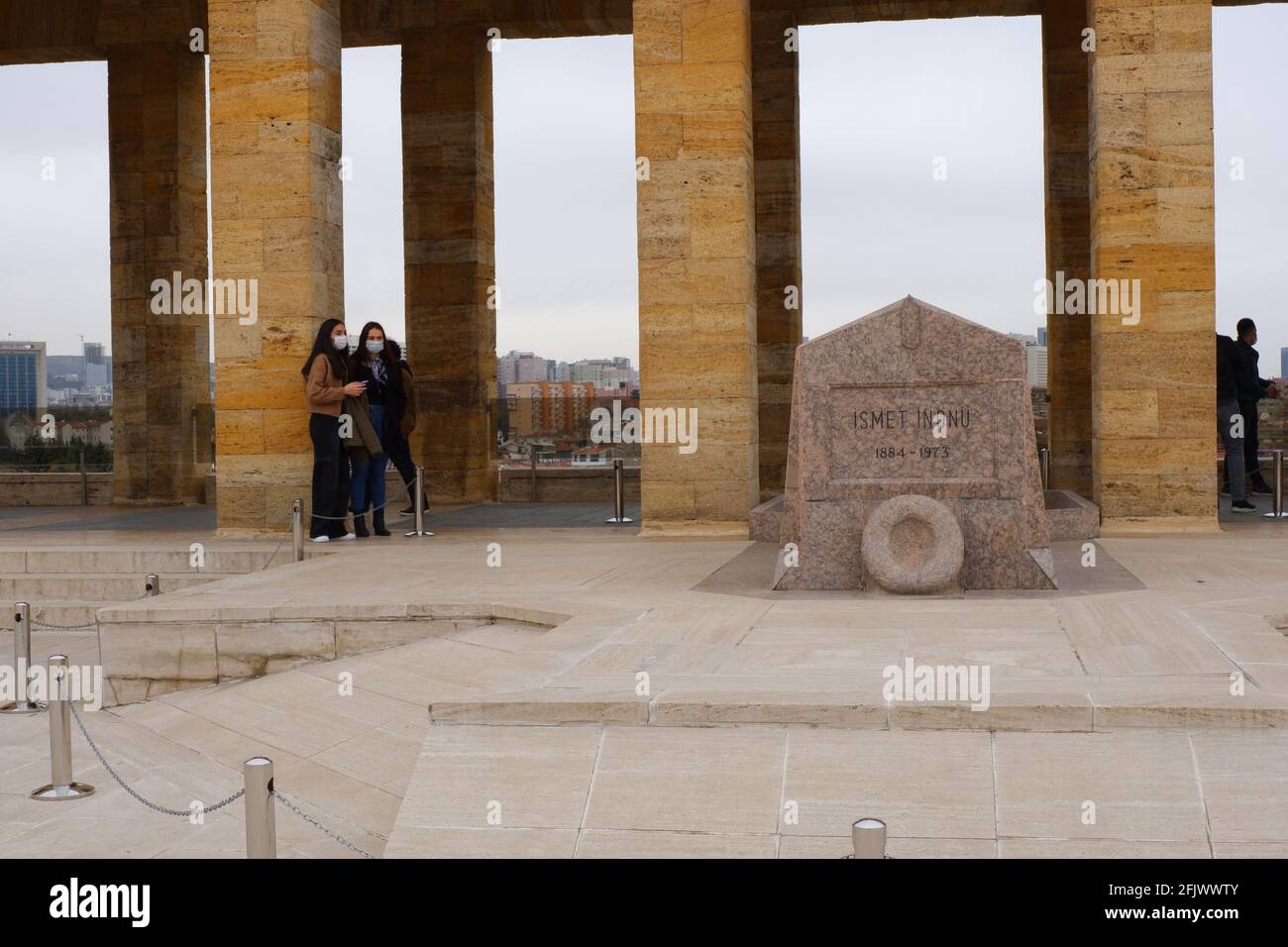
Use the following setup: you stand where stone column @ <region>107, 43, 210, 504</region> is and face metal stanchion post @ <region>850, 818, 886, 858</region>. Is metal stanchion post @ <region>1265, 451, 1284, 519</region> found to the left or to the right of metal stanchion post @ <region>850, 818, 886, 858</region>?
left

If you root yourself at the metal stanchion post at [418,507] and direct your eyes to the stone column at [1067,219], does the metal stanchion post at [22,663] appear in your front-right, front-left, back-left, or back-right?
back-right

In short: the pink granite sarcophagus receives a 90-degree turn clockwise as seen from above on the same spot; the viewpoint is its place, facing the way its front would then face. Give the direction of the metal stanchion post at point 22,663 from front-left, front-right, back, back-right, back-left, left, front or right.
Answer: front

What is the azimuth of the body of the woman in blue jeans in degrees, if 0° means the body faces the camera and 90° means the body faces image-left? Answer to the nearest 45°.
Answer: approximately 0°
